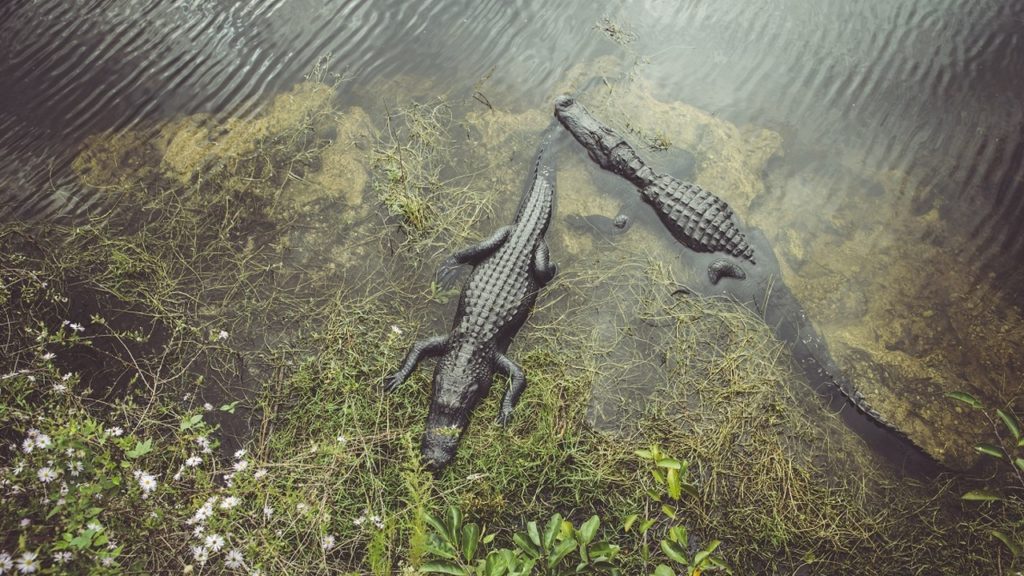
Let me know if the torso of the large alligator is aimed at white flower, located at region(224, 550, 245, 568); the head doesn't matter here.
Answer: no

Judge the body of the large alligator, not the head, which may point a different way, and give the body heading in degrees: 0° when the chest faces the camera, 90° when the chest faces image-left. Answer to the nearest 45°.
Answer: approximately 135°

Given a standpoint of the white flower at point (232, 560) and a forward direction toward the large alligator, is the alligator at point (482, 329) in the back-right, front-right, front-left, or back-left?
front-left

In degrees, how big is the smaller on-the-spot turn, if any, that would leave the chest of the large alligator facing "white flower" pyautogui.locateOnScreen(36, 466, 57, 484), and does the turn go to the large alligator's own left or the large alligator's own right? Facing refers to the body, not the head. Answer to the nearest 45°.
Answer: approximately 90° to the large alligator's own left

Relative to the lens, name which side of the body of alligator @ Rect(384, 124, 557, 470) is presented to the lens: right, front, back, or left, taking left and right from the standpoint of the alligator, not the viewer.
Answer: front

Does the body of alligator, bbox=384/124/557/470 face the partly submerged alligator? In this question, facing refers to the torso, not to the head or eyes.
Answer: no

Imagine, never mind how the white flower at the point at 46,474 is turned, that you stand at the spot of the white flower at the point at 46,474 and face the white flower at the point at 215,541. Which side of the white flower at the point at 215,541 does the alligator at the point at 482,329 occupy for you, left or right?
left

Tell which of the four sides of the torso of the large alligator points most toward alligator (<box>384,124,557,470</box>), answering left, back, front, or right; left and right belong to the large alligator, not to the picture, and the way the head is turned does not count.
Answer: left

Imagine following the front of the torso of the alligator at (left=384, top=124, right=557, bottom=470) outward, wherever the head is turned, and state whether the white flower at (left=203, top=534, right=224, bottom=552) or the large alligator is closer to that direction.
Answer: the white flower

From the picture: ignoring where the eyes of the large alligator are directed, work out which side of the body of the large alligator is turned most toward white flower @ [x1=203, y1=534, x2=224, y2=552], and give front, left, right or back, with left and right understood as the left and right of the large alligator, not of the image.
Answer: left

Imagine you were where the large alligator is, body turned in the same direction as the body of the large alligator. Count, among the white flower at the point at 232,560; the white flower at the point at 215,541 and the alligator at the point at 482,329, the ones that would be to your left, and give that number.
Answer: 3
